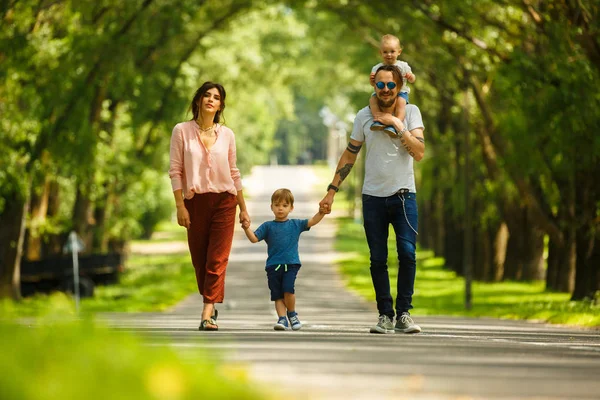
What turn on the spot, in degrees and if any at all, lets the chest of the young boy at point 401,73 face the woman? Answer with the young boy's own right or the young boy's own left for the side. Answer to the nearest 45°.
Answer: approximately 90° to the young boy's own right

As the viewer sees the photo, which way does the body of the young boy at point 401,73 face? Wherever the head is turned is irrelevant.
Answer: toward the camera

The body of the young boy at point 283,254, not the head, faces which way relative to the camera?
toward the camera

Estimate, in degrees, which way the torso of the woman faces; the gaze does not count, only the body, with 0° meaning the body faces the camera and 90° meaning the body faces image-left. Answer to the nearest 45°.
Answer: approximately 0°

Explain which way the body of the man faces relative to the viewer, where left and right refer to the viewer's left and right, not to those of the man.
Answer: facing the viewer

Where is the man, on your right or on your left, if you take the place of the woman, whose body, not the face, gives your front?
on your left

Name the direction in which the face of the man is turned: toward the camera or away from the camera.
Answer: toward the camera
